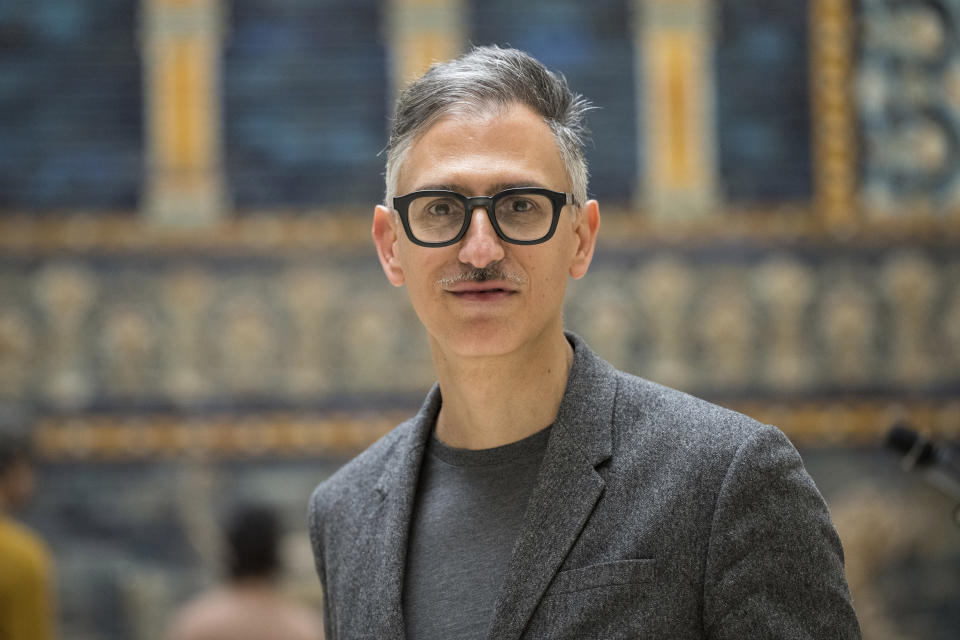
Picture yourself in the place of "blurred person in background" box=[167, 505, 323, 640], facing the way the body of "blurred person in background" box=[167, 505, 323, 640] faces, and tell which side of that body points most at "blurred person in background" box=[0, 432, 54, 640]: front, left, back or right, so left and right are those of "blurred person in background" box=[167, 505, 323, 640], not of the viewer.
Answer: left

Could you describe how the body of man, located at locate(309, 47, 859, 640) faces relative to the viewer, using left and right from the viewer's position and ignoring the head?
facing the viewer and to the left of the viewer

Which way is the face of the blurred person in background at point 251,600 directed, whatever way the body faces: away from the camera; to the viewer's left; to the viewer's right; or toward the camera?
away from the camera

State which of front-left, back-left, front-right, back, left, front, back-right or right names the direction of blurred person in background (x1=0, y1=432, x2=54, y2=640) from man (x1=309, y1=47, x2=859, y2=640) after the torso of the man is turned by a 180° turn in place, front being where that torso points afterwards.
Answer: left

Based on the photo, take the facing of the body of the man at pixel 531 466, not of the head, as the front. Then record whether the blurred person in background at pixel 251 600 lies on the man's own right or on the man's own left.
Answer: on the man's own right

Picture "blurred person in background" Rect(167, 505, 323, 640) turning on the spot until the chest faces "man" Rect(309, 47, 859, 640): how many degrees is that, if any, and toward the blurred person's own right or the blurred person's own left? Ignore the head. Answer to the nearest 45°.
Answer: approximately 180°

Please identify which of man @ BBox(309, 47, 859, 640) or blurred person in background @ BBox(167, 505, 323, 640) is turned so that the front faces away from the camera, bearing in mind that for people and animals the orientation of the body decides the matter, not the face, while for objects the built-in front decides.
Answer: the blurred person in background

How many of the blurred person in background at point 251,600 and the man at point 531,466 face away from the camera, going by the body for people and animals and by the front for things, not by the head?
1

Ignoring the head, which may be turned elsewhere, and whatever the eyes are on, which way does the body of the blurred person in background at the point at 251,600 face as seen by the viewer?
away from the camera
